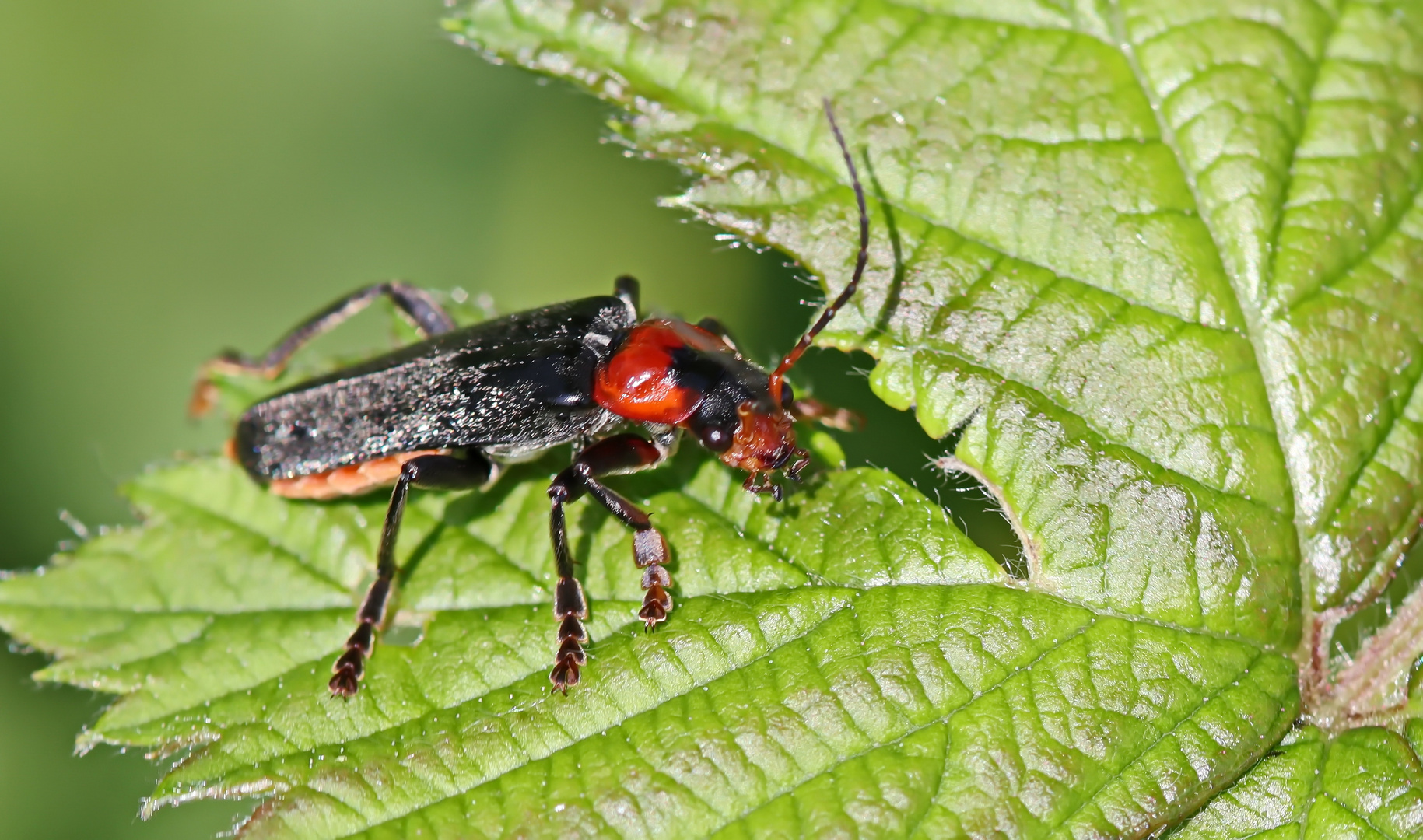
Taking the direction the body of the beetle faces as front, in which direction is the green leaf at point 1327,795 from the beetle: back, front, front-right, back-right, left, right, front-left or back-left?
front-right

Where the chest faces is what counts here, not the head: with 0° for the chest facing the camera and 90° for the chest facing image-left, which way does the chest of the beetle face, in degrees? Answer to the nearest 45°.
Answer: approximately 270°
